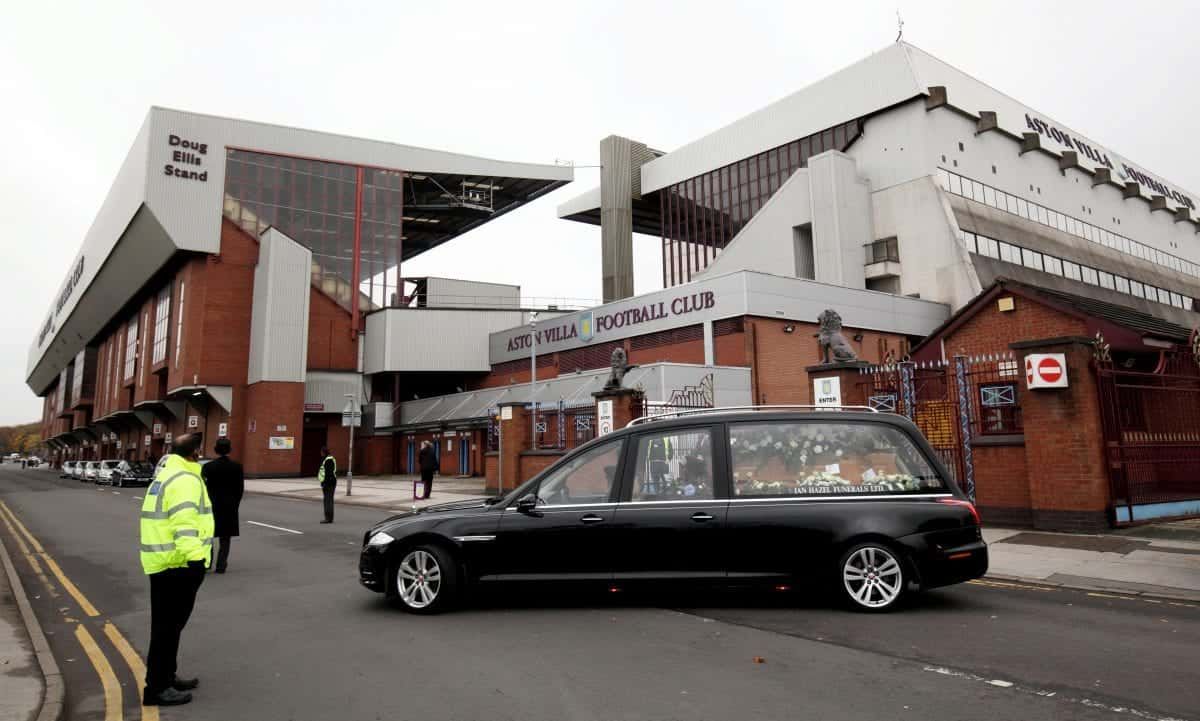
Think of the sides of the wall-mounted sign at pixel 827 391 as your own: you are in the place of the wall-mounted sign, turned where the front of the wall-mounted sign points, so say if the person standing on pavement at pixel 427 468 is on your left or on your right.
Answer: on your right

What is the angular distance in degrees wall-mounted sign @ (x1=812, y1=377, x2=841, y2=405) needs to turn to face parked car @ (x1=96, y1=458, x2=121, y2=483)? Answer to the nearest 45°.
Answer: approximately 90° to its right

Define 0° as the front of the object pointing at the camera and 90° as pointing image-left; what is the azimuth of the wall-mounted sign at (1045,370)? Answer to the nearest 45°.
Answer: approximately 0°

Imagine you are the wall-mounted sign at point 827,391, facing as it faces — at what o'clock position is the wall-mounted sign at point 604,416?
the wall-mounted sign at point 604,416 is roughly at 4 o'clock from the wall-mounted sign at point 827,391.

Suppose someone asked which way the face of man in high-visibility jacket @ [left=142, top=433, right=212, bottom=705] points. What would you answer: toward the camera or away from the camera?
away from the camera

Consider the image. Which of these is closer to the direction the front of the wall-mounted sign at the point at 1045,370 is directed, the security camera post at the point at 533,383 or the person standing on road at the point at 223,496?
the person standing on road

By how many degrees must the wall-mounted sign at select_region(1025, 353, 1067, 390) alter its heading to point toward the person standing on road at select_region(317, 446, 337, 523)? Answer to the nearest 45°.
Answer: approximately 90° to its right

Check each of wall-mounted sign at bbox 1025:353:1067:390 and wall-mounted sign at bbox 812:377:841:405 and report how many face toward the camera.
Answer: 2

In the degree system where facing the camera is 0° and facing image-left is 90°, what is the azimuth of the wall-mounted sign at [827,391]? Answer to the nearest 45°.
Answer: approximately 0°

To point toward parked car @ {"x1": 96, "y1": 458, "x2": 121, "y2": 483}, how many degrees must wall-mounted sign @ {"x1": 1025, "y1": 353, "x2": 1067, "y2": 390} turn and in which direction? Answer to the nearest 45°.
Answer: approximately 90° to its right
